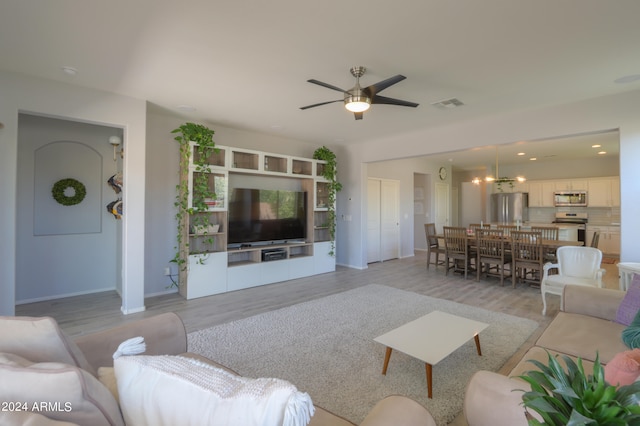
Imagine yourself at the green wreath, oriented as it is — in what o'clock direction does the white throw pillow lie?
The white throw pillow is roughly at 12 o'clock from the green wreath.

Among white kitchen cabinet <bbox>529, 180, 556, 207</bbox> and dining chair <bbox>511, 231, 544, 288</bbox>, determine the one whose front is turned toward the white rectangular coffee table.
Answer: the white kitchen cabinet

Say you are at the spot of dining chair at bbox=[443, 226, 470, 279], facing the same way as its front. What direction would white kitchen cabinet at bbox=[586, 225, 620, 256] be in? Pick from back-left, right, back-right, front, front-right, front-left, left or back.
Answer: front

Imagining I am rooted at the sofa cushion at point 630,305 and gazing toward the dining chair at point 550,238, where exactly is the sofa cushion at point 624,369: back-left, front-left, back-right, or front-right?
back-left

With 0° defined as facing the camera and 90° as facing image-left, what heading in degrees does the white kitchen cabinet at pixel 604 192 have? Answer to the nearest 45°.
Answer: approximately 0°

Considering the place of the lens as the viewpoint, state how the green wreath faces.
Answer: facing the viewer

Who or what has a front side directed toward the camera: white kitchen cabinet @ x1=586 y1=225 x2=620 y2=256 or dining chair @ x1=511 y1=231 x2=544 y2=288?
the white kitchen cabinet

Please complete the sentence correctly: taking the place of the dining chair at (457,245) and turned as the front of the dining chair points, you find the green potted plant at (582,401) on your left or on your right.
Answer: on your right

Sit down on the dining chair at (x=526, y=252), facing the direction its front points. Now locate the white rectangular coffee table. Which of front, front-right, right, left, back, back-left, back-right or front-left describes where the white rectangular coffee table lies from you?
back

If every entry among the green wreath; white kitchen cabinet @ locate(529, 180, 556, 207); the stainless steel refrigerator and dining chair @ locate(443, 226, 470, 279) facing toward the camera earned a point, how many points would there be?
3

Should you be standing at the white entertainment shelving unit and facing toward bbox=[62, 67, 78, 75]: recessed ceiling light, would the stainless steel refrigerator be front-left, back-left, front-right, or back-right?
back-left

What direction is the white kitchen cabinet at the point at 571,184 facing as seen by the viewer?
toward the camera

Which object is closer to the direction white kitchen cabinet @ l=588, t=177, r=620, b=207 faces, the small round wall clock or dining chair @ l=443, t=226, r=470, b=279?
the dining chair

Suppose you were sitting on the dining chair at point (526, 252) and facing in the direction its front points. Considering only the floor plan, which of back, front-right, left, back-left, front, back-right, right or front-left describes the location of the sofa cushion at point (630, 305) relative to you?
back

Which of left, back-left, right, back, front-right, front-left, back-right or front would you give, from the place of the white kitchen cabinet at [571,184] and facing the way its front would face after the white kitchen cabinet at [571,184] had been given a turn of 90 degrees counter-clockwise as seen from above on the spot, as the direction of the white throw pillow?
right

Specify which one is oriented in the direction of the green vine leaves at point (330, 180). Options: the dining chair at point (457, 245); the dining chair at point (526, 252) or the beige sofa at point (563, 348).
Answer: the beige sofa

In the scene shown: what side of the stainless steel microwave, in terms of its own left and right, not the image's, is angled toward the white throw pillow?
front

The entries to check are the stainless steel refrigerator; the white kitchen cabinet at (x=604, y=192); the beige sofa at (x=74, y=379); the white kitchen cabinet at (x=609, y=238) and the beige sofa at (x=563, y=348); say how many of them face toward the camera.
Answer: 3

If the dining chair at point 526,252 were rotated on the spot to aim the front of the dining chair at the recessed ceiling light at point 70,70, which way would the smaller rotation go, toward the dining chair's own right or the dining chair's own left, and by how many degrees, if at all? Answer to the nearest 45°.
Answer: approximately 135° to the dining chair's own left
